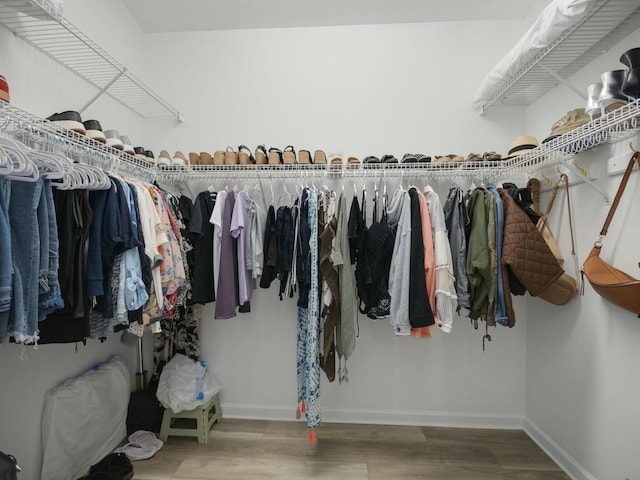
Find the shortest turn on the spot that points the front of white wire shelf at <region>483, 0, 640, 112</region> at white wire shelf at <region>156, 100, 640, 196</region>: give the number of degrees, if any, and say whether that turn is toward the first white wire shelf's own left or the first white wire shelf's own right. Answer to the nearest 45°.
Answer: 0° — it already faces it

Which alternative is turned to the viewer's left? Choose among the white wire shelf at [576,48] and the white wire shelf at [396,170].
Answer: the white wire shelf at [576,48]

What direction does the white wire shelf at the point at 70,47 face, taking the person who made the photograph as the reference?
facing to the right of the viewer

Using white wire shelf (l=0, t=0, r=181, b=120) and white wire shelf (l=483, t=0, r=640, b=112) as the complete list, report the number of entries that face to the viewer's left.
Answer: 1

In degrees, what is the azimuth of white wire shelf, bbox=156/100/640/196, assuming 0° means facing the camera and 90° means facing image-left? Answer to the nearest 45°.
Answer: approximately 0°

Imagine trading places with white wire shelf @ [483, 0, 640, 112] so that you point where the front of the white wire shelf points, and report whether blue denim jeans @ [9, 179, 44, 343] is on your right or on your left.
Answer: on your left

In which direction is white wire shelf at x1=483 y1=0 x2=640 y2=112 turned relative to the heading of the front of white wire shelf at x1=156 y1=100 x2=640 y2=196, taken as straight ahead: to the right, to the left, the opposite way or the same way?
to the right

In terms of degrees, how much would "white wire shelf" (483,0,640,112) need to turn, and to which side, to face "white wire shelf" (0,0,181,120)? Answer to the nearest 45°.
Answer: approximately 45° to its left

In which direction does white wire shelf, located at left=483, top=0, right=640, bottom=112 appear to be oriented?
to the viewer's left
